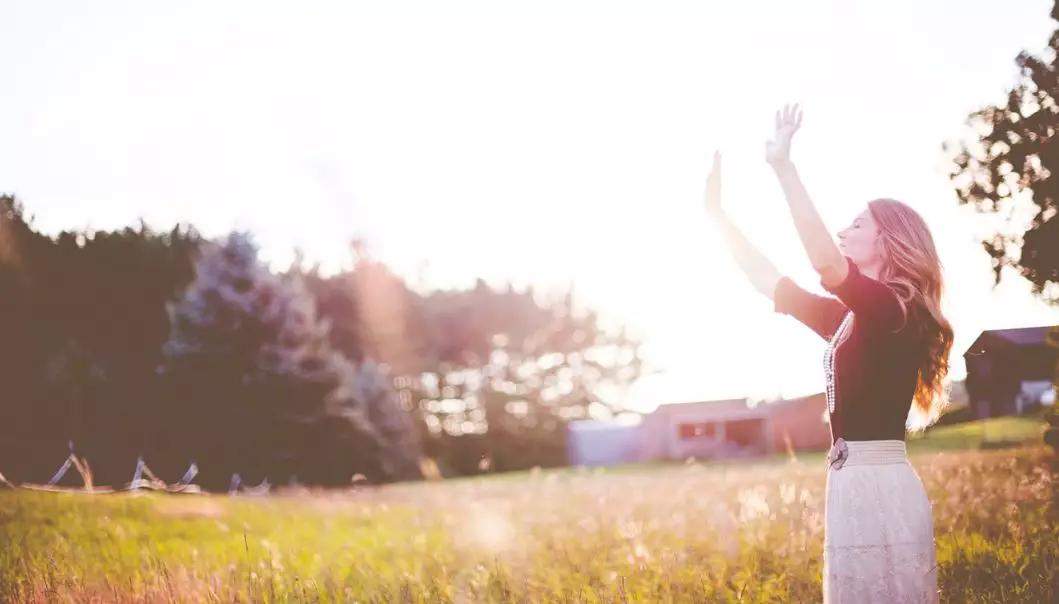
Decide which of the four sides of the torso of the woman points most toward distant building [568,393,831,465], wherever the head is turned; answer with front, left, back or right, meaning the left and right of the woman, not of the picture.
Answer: right

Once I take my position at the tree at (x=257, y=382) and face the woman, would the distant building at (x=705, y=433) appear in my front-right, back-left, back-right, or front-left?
back-left

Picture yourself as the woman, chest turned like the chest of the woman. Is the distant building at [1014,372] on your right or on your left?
on your right

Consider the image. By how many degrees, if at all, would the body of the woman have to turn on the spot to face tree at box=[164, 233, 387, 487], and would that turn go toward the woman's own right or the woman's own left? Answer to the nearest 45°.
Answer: approximately 45° to the woman's own right

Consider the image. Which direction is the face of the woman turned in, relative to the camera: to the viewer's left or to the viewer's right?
to the viewer's left

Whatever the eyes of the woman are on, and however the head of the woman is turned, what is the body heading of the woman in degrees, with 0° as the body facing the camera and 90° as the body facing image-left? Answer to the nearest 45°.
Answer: approximately 90°

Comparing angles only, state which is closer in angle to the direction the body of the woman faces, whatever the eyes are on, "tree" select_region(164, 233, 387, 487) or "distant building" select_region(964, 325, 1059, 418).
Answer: the tree
